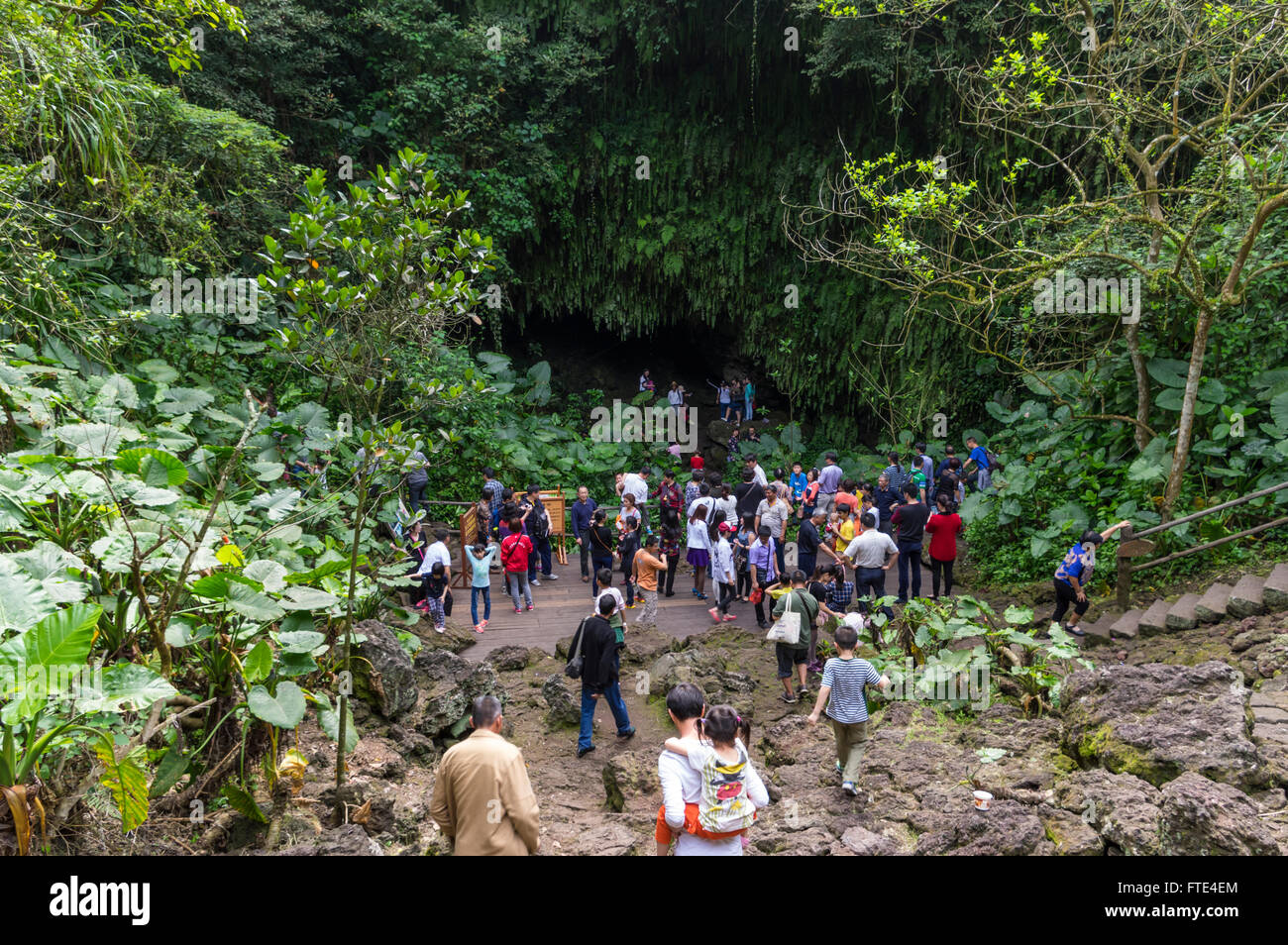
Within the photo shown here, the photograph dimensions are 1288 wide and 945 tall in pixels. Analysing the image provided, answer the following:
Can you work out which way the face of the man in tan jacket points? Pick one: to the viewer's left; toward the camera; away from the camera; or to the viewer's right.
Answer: away from the camera

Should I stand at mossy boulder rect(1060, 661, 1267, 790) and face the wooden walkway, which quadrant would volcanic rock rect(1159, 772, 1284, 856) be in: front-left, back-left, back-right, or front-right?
back-left

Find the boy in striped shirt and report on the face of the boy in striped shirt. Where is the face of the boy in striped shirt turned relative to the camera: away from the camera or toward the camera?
away from the camera

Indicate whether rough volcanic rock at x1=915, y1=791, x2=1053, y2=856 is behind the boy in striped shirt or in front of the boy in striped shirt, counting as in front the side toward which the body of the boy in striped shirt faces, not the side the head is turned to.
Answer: behind

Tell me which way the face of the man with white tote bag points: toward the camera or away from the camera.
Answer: away from the camera

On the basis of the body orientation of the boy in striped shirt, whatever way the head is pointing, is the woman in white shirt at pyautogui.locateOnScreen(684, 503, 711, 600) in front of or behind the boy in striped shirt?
in front

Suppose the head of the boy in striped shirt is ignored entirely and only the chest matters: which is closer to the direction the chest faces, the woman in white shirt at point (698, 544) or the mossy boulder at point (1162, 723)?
the woman in white shirt
